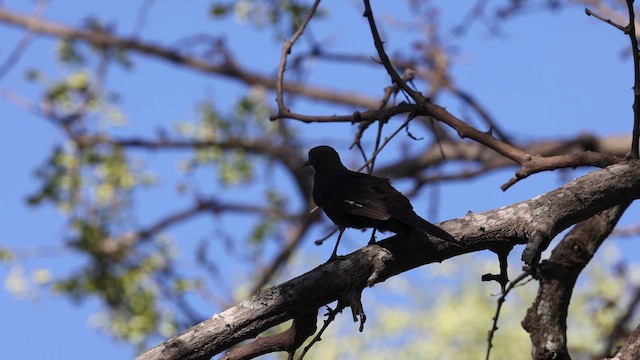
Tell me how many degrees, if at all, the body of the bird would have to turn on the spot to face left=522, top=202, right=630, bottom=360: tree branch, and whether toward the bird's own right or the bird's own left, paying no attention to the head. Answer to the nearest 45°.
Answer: approximately 135° to the bird's own right

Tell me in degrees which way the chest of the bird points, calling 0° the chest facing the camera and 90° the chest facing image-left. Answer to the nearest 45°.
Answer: approximately 90°

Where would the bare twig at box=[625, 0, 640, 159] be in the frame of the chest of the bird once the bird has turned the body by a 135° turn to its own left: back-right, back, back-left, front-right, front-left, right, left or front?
front-left
